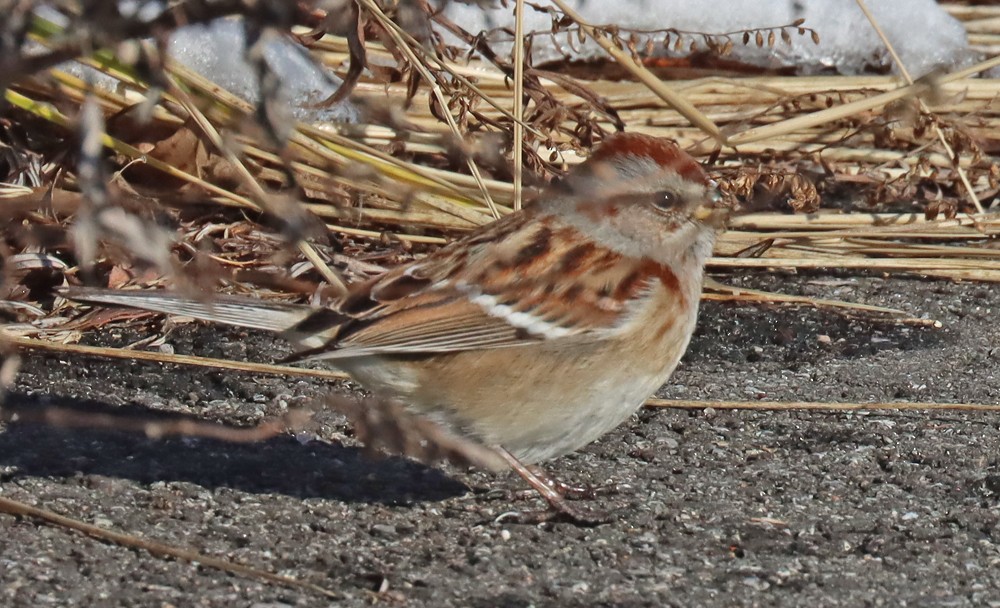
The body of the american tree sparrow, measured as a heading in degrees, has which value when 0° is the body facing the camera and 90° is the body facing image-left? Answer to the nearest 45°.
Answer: approximately 270°

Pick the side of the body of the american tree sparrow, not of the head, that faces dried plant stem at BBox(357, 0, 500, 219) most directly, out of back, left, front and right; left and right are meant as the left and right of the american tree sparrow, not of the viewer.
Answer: left

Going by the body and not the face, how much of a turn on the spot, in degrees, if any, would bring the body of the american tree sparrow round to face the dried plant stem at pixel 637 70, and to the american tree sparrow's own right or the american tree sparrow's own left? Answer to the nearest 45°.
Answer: approximately 90° to the american tree sparrow's own left

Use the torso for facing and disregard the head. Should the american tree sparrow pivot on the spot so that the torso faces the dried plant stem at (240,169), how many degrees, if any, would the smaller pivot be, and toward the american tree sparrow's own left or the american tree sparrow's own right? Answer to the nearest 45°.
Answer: approximately 135° to the american tree sparrow's own left

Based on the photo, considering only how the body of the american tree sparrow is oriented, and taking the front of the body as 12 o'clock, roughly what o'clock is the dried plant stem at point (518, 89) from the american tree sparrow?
The dried plant stem is roughly at 9 o'clock from the american tree sparrow.

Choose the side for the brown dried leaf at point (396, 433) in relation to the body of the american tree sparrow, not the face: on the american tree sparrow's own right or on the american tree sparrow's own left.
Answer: on the american tree sparrow's own right
